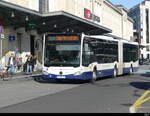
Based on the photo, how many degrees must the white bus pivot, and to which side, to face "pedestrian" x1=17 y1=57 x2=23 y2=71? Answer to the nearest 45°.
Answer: approximately 90° to its right

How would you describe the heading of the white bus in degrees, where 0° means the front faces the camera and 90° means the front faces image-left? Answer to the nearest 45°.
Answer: approximately 45°
